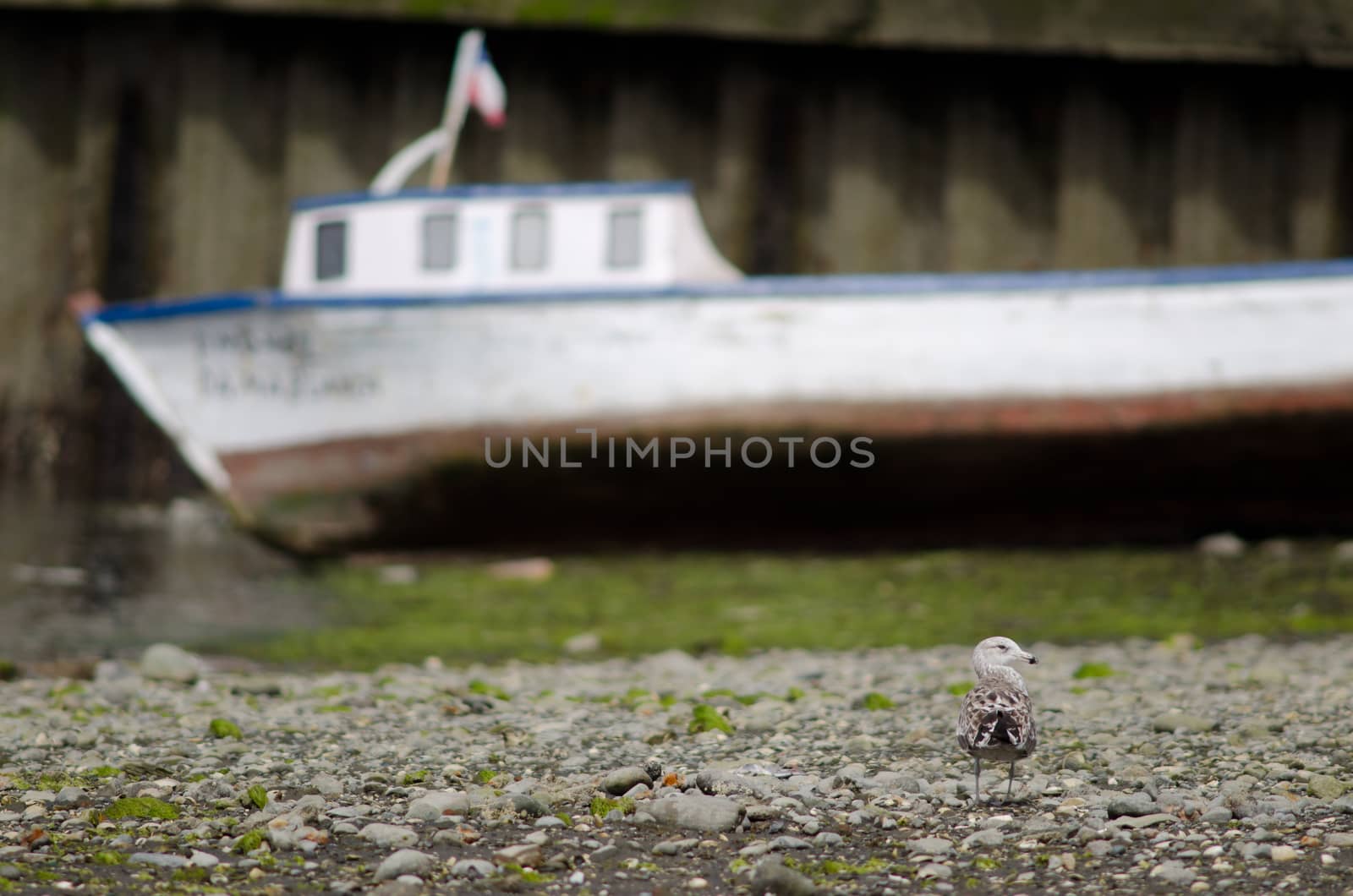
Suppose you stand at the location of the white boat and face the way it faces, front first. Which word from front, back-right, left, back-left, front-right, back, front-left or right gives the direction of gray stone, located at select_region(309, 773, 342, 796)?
left

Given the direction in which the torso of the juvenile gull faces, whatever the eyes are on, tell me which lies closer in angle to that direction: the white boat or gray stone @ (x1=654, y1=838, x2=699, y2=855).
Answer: the white boat

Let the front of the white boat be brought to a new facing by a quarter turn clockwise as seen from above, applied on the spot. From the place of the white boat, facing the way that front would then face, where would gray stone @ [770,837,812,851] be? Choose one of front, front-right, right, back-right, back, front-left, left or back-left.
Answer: back

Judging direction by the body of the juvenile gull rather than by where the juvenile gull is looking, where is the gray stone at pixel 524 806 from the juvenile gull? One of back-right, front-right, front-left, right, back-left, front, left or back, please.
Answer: left

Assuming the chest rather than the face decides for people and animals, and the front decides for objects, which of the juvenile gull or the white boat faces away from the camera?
the juvenile gull

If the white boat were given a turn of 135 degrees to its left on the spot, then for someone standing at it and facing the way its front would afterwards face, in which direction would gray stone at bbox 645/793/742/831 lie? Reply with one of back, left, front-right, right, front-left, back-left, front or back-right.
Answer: front-right

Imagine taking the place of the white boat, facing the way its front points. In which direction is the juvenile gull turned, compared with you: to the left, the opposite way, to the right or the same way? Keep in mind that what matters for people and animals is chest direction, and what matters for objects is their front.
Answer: to the right

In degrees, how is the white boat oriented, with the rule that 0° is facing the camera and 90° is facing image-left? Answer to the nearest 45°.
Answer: approximately 90°

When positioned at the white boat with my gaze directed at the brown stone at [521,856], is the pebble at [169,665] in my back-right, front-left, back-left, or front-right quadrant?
front-right

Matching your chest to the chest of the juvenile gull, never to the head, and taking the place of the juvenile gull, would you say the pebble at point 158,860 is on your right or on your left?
on your left

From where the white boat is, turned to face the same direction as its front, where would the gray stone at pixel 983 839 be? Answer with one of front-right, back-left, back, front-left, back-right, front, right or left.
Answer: left

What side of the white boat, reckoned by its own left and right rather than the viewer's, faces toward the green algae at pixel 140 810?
left

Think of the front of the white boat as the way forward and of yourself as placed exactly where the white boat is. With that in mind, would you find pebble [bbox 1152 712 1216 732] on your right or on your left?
on your left

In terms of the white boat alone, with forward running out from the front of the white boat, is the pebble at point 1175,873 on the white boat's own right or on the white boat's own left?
on the white boat's own left

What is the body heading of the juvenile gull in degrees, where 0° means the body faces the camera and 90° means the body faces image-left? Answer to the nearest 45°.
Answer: approximately 180°

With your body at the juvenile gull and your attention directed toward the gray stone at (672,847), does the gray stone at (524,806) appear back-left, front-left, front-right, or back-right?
front-right

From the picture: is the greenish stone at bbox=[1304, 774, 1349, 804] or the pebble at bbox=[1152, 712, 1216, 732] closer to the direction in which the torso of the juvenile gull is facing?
the pebble

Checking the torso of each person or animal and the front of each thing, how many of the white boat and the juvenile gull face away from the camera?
1
